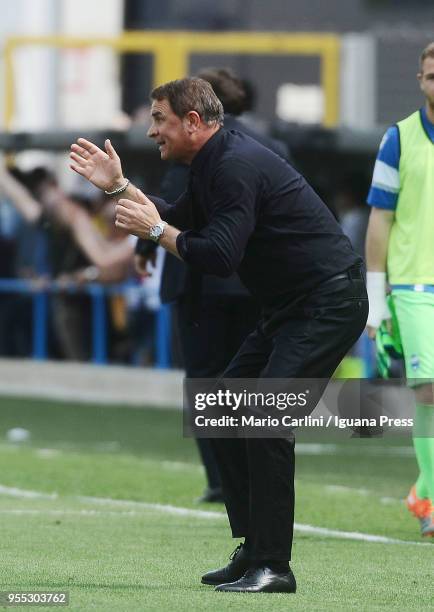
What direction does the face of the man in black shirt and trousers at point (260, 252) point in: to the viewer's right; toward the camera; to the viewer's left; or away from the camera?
to the viewer's left

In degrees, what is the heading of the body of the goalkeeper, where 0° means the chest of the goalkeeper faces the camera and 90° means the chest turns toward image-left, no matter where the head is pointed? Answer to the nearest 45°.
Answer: approximately 0°

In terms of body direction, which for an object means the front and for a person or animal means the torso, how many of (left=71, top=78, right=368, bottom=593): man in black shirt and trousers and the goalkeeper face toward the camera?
1

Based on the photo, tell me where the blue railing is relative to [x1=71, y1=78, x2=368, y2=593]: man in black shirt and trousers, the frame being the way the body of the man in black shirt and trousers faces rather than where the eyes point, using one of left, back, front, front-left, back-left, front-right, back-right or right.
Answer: right

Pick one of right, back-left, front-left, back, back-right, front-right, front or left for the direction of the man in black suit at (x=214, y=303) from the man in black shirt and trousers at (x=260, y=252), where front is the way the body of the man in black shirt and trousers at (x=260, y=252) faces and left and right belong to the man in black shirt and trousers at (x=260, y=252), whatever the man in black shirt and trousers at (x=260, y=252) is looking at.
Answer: right

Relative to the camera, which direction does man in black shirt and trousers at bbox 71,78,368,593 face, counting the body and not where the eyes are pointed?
to the viewer's left

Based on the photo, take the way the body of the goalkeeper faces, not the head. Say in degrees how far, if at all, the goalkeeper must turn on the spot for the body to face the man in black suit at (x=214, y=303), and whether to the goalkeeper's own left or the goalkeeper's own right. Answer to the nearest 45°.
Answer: approximately 135° to the goalkeeper's own right

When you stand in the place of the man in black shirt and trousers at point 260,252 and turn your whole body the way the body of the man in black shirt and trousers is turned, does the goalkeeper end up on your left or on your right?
on your right

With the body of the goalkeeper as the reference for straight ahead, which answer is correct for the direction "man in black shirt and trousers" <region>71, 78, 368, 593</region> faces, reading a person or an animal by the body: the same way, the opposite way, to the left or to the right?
to the right
